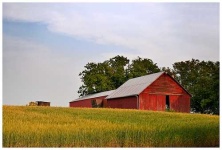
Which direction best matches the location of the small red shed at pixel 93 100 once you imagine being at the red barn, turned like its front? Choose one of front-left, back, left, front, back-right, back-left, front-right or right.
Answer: back

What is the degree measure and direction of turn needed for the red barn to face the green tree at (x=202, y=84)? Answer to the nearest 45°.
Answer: approximately 90° to its left

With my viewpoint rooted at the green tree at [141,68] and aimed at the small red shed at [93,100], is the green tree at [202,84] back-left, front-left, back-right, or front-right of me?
back-left

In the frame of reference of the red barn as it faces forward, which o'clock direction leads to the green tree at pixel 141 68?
The green tree is roughly at 7 o'clock from the red barn.

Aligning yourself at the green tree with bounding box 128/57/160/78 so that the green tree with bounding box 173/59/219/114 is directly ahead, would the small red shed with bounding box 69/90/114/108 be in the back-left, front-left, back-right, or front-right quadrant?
back-right

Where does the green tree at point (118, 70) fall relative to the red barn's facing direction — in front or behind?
behind

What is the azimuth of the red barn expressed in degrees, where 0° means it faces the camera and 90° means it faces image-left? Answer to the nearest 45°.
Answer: approximately 315°

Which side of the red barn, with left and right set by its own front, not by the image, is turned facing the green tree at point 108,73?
back
